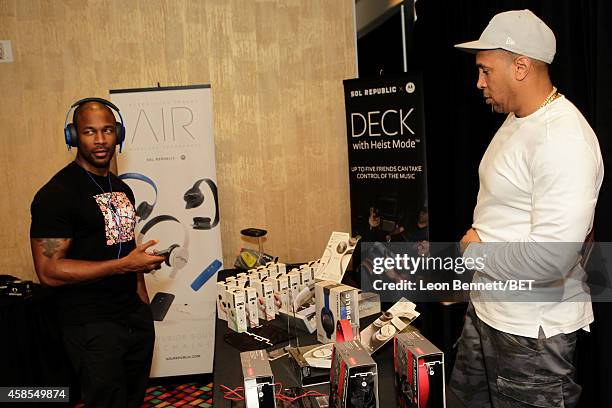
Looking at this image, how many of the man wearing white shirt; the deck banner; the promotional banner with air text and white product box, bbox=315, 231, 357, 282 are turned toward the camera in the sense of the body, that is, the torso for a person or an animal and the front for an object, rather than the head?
3

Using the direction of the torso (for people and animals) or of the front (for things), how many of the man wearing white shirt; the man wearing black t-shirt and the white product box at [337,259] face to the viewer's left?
1

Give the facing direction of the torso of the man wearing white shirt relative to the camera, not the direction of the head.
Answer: to the viewer's left

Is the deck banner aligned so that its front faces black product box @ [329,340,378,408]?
yes

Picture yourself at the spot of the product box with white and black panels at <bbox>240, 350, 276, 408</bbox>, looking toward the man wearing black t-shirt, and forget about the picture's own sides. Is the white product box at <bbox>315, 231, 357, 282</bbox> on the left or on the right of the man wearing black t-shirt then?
right

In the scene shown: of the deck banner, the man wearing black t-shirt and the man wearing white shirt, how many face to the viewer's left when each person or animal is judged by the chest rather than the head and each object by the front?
1

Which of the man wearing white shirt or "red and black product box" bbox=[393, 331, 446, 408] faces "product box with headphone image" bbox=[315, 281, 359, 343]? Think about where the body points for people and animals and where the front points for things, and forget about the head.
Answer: the man wearing white shirt

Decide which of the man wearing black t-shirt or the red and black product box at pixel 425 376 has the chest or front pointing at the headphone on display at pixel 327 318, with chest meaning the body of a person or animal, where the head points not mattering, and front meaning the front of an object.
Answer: the man wearing black t-shirt

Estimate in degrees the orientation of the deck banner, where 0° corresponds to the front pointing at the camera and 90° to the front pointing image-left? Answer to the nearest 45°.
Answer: approximately 0°

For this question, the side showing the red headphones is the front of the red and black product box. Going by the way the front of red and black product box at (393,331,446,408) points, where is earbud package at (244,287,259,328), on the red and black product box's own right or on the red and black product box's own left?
on the red and black product box's own right
